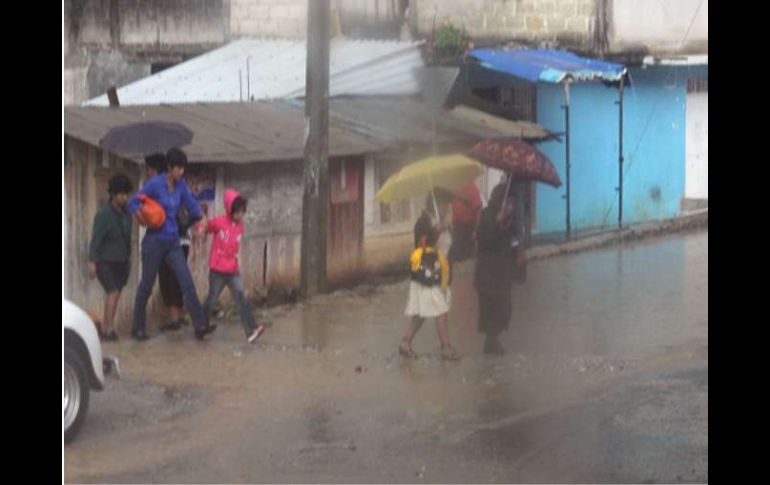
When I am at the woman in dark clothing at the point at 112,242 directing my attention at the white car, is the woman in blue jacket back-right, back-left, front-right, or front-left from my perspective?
back-left

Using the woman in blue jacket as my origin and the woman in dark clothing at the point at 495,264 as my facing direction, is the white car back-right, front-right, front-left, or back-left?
back-right

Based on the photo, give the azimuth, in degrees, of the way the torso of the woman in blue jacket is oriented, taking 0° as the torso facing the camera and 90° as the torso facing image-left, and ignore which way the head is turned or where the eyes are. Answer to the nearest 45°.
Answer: approximately 315°

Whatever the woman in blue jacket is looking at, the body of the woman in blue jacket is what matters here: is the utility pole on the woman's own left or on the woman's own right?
on the woman's own left

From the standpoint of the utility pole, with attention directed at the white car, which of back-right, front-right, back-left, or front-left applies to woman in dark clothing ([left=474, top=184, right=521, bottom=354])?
front-left

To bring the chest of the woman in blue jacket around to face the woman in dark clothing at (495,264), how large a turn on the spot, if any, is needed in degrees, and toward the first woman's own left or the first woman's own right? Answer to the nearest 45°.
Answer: approximately 45° to the first woman's own left

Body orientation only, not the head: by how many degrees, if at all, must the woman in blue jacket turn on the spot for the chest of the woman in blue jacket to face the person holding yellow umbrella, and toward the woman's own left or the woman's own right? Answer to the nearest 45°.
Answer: approximately 45° to the woman's own left
